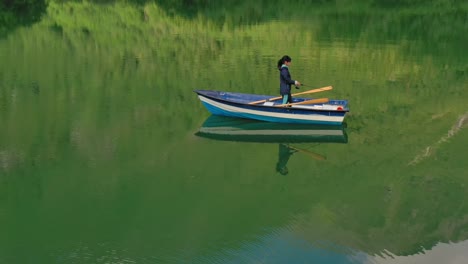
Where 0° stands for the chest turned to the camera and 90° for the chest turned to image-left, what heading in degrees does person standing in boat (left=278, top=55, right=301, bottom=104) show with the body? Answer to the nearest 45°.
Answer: approximately 270°

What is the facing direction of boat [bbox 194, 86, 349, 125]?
to the viewer's left
